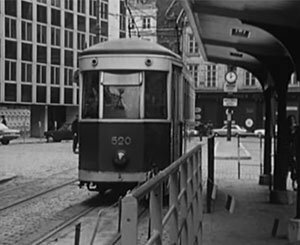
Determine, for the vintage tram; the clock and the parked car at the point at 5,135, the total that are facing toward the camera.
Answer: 2

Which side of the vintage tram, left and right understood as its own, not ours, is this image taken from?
front

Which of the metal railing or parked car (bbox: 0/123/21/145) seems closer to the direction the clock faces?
the metal railing

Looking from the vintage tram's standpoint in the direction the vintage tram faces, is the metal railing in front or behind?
in front

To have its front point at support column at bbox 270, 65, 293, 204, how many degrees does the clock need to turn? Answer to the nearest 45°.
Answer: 0° — it already faces it

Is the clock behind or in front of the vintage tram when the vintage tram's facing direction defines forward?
behind

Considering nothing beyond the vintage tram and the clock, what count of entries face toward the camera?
2

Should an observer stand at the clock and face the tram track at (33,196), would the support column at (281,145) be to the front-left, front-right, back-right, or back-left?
front-left

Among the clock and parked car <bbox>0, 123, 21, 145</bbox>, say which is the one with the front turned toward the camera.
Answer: the clock

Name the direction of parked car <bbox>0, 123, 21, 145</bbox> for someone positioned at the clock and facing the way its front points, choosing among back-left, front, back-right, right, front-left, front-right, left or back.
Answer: back-right

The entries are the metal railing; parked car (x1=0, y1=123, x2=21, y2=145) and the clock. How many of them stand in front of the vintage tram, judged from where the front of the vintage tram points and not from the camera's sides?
1

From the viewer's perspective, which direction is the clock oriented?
toward the camera
